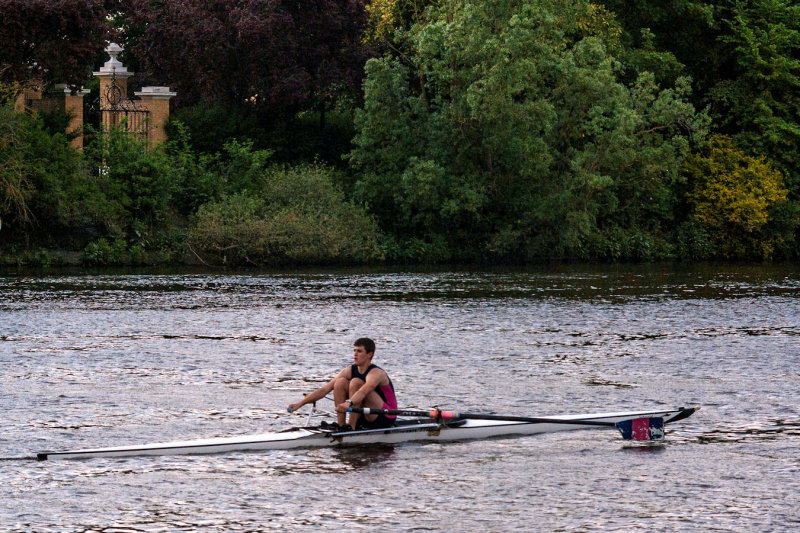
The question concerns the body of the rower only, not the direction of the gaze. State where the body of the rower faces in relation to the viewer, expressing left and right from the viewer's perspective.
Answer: facing the viewer and to the left of the viewer

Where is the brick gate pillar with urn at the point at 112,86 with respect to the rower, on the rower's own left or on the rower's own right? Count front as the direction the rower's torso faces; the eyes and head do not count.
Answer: on the rower's own right

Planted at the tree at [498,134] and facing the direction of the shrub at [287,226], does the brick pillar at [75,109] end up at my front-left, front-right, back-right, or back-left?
front-right

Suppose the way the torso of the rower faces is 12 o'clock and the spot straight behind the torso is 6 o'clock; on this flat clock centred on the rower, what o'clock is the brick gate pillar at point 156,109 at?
The brick gate pillar is roughly at 4 o'clock from the rower.

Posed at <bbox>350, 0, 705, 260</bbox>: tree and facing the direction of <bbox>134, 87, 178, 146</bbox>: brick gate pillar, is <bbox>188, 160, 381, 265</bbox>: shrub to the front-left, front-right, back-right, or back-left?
front-left

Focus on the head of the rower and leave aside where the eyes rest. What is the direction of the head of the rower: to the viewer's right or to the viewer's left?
to the viewer's left

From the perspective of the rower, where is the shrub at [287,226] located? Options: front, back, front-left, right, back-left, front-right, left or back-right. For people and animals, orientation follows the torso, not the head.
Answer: back-right

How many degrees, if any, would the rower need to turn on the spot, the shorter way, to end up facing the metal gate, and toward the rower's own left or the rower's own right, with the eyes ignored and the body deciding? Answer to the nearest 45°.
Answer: approximately 135° to the rower's own right

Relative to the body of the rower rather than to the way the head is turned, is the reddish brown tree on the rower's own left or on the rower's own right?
on the rower's own right

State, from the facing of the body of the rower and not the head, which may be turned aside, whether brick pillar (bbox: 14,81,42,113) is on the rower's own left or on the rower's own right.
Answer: on the rower's own right
